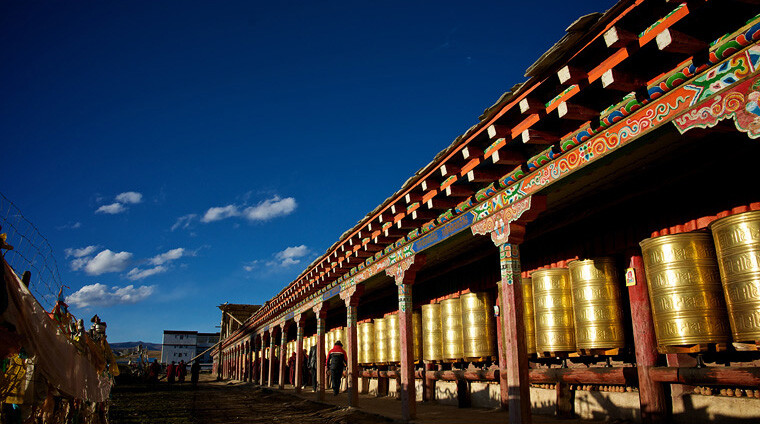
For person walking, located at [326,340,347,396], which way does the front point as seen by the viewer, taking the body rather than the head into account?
away from the camera

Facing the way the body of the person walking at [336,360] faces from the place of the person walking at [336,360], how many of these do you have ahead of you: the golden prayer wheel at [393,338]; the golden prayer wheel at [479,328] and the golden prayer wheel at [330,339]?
1

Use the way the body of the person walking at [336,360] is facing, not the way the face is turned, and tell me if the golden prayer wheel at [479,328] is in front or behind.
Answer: behind

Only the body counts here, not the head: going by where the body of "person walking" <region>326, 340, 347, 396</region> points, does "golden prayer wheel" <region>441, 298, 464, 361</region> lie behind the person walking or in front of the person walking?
behind

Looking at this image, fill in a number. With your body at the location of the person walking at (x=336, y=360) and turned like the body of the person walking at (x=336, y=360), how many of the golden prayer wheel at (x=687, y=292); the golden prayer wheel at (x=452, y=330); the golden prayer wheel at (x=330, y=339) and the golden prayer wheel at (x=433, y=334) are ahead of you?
1

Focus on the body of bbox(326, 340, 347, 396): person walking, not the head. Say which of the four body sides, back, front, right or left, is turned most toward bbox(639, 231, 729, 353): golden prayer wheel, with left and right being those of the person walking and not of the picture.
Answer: back

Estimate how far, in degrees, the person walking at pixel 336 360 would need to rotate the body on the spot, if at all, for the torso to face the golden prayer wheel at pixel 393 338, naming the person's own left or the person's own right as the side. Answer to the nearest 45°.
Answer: approximately 135° to the person's own right
